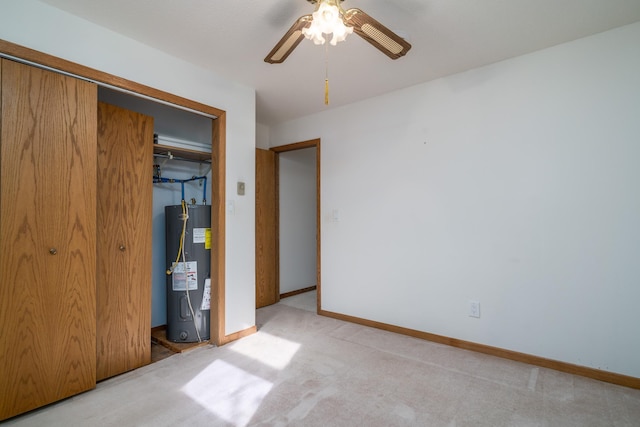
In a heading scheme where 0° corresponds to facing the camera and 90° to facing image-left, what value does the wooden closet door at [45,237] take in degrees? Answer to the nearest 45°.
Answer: approximately 315°

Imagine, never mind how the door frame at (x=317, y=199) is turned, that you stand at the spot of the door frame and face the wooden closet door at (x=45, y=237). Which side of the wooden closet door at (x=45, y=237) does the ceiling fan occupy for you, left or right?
left

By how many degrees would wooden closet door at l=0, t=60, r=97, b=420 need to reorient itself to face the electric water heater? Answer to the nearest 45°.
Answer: approximately 90° to its left

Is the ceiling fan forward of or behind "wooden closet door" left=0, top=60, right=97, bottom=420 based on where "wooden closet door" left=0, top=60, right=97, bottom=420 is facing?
forward

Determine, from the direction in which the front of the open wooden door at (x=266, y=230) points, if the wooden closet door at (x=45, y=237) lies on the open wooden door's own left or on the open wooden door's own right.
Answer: on the open wooden door's own right

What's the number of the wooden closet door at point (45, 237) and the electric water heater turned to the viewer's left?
0

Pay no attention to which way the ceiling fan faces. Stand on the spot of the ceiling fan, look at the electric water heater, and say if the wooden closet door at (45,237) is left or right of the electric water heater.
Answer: left

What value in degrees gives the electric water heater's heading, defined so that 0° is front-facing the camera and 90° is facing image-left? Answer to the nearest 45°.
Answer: approximately 0°

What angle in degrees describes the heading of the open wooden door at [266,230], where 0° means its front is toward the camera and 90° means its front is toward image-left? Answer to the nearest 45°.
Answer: approximately 315°

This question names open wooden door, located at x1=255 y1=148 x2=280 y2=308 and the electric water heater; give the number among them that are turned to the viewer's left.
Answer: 0
